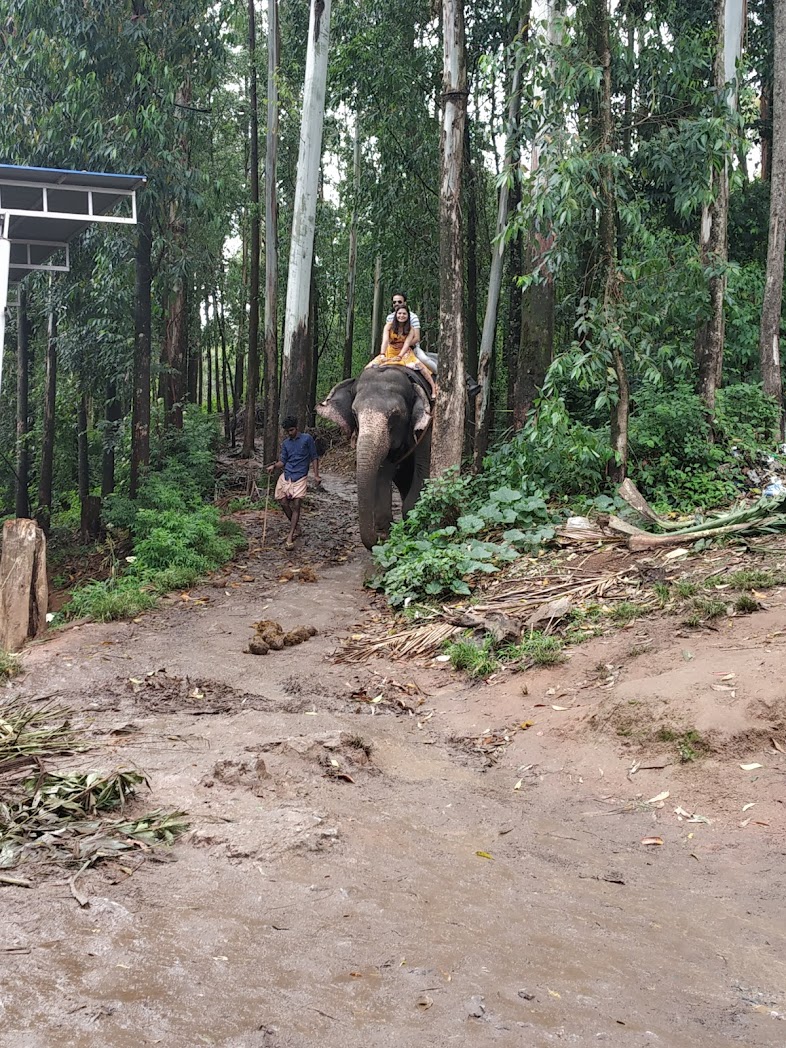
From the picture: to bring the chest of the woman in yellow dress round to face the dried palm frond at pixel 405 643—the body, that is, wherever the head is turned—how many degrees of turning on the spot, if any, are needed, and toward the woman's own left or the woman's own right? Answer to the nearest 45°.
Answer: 0° — they already face it

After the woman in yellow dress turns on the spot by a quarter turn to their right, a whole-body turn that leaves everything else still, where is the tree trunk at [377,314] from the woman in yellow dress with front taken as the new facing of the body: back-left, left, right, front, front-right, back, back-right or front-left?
right

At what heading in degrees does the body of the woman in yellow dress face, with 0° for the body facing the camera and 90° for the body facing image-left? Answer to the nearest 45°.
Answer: approximately 0°

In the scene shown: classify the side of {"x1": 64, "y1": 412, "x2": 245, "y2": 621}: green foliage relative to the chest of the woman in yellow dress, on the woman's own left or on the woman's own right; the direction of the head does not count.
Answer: on the woman's own right

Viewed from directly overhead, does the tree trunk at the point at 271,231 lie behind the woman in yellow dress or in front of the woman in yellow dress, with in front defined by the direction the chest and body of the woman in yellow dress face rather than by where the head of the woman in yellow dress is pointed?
behind

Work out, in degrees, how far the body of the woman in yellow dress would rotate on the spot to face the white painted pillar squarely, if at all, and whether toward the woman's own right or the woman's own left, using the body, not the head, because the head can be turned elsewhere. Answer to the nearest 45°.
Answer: approximately 90° to the woman's own right

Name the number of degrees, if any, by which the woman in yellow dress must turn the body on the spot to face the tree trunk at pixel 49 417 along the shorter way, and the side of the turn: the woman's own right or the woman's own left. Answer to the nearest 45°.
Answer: approximately 135° to the woman's own right

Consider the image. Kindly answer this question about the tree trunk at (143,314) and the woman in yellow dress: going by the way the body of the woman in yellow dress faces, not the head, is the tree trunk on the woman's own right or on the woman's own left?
on the woman's own right
